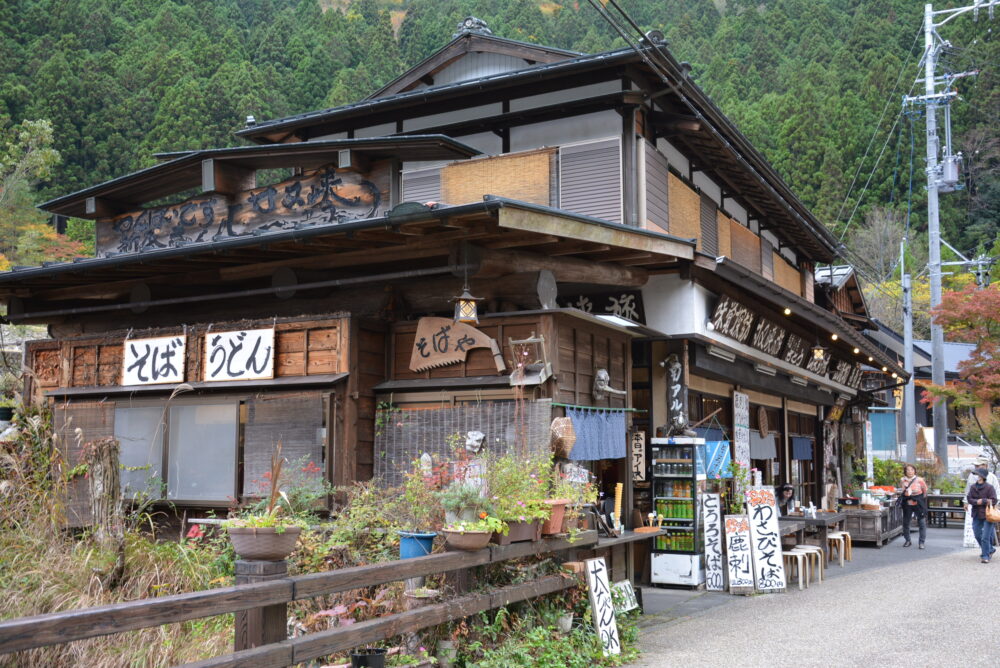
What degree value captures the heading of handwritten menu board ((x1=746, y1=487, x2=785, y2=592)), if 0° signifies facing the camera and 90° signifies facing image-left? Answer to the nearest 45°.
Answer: approximately 0°

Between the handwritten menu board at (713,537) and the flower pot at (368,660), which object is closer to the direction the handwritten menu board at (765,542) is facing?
the flower pot

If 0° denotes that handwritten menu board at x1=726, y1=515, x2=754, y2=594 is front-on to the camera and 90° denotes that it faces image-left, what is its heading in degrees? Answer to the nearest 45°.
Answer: approximately 0°

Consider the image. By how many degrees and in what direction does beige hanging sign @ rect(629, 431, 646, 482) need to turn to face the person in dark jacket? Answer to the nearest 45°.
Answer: approximately 135° to its left

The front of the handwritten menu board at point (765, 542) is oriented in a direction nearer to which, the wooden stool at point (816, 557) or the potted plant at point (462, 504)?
the potted plant

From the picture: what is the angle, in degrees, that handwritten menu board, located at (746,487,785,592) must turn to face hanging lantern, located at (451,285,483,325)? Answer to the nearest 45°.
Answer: approximately 45° to its right

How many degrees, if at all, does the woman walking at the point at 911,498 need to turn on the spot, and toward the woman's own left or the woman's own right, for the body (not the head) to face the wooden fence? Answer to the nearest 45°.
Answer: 0° — they already face it
